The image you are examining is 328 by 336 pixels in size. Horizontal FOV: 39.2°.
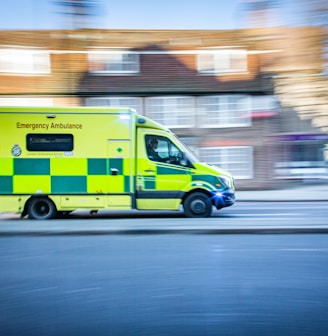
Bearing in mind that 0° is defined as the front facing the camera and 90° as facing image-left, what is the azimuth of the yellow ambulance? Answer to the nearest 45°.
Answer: approximately 270°
